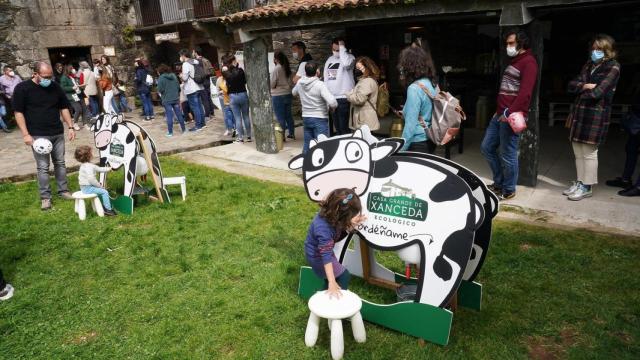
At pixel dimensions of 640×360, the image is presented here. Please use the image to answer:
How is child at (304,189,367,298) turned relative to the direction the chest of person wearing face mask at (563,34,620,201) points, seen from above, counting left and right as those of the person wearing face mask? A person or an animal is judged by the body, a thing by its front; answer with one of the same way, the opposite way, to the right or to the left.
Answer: the opposite way

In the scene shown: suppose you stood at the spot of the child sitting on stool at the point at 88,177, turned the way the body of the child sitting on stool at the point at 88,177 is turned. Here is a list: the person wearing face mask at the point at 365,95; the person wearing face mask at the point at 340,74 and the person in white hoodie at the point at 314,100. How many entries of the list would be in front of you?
3

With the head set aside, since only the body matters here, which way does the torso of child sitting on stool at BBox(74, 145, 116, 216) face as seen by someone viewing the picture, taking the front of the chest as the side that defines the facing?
to the viewer's right

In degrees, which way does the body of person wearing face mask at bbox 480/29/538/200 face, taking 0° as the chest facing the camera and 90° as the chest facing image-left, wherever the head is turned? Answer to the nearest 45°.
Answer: approximately 45°

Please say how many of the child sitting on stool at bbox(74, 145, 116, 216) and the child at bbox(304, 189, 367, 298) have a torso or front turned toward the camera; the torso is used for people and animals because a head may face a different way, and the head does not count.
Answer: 0

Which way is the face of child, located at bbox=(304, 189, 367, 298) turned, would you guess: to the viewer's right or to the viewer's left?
to the viewer's right
